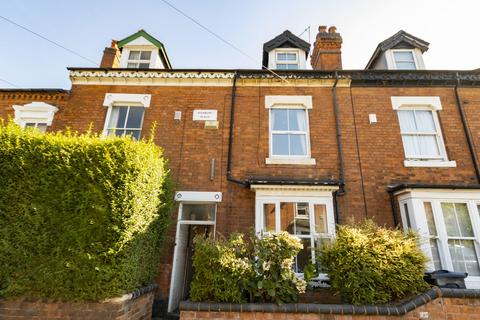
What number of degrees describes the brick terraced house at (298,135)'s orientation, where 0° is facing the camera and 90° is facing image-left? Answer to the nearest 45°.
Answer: approximately 0°
